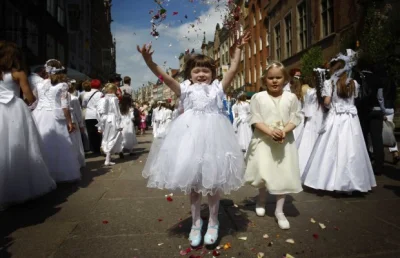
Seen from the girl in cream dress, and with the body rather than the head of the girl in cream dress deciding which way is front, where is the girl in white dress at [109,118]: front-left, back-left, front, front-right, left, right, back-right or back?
back-right

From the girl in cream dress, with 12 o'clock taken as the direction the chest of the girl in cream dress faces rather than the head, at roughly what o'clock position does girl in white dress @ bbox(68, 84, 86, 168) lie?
The girl in white dress is roughly at 4 o'clock from the girl in cream dress.

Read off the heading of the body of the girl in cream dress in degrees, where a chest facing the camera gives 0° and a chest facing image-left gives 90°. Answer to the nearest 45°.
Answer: approximately 0°
